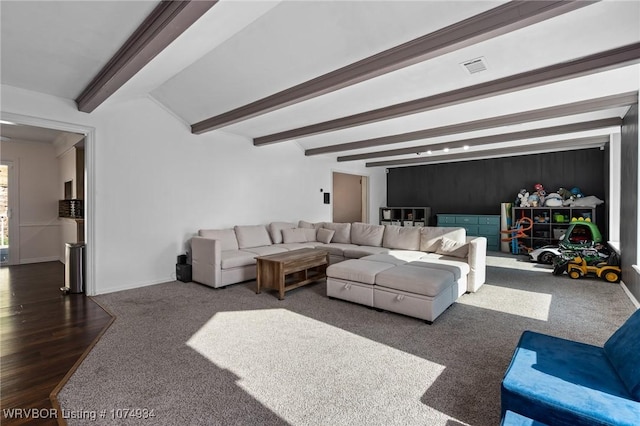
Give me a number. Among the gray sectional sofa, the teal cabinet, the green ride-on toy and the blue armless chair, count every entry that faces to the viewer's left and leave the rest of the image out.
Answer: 2

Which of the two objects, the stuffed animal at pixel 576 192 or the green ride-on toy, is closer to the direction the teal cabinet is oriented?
the green ride-on toy

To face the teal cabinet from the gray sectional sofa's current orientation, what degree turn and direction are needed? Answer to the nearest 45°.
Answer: approximately 135° to its left

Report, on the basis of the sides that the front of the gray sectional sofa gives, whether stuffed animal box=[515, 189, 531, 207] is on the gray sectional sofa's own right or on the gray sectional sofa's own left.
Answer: on the gray sectional sofa's own left

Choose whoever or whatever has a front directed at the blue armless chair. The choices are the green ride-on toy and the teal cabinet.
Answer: the teal cabinet

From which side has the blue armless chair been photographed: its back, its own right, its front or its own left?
left

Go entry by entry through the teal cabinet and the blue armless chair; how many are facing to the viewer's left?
1

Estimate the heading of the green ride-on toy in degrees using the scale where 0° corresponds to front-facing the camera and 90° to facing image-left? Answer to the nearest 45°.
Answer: approximately 90°
